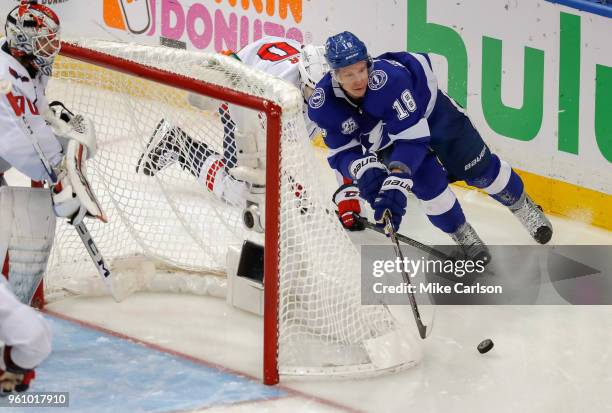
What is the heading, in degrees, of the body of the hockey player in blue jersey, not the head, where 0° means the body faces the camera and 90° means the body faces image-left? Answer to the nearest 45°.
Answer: approximately 45°

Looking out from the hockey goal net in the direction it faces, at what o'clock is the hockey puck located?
The hockey puck is roughly at 8 o'clock from the hockey goal net.

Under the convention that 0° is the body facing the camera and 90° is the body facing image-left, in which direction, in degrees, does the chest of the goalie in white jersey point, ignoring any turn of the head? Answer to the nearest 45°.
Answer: approximately 315°

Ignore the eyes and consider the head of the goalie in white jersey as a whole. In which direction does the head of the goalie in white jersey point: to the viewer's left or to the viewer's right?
to the viewer's right

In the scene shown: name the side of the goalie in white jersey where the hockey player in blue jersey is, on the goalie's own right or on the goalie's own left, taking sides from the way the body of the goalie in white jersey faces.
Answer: on the goalie's own left

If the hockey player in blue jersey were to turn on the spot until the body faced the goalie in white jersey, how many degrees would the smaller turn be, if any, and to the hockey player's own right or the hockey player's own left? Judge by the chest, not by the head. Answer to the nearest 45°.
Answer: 0° — they already face them

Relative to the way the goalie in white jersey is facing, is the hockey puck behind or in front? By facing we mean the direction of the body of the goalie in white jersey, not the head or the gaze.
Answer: in front

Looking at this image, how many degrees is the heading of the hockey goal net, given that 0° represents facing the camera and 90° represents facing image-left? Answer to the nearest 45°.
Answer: approximately 45°

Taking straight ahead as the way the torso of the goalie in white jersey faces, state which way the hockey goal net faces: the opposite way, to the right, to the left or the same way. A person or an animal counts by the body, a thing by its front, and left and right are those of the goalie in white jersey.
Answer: to the right
